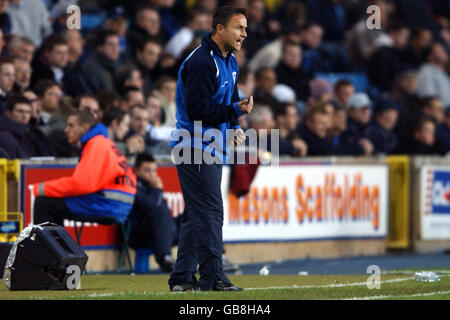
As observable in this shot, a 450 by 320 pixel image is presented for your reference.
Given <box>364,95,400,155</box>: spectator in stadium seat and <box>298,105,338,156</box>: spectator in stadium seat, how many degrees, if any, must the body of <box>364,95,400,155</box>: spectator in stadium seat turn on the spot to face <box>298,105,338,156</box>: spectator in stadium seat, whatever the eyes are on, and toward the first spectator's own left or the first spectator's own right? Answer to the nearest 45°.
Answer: approximately 90° to the first spectator's own right

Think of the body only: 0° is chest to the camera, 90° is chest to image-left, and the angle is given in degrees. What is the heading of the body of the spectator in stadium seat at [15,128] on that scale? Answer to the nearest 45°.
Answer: approximately 315°

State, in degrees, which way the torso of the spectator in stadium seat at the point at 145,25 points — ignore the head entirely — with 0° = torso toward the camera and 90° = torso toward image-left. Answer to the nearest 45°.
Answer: approximately 315°

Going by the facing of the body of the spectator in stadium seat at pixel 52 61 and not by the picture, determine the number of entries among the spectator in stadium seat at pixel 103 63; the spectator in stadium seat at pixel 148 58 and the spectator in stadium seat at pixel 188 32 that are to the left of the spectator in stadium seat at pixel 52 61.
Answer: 3

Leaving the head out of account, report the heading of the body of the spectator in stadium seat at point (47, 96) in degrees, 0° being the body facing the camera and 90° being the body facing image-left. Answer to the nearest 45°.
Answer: approximately 315°

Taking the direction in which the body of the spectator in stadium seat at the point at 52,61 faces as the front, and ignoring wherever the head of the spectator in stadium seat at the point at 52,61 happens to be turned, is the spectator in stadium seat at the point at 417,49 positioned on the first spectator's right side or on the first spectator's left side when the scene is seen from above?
on the first spectator's left side
